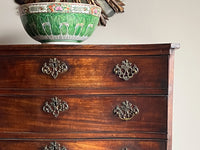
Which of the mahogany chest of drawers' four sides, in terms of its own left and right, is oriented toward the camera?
front
